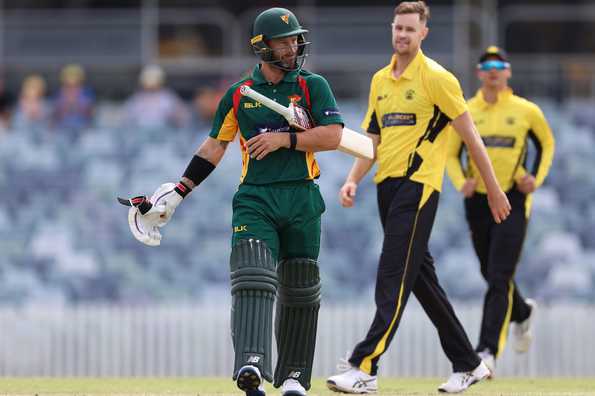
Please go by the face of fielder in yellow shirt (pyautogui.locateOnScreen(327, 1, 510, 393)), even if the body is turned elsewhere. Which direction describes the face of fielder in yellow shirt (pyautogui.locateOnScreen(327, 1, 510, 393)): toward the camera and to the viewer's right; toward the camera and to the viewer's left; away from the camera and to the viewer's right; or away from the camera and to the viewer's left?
toward the camera and to the viewer's left

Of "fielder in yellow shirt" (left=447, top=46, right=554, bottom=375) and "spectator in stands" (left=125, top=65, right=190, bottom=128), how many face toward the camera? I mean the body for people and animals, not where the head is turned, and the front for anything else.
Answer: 2

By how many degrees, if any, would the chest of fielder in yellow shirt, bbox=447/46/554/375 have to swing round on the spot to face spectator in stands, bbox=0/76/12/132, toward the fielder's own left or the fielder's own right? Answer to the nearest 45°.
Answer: approximately 135° to the fielder's own right

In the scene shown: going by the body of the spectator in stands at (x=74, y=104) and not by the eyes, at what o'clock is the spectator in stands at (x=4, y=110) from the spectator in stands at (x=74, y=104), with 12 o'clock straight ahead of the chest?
the spectator in stands at (x=4, y=110) is roughly at 4 o'clock from the spectator in stands at (x=74, y=104).

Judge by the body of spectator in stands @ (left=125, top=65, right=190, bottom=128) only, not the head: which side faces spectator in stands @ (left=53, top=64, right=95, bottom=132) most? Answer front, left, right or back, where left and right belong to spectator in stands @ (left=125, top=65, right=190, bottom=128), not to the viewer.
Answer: right

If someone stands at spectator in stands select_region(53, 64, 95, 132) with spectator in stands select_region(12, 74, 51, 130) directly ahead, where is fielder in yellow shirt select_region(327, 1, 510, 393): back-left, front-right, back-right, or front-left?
back-left

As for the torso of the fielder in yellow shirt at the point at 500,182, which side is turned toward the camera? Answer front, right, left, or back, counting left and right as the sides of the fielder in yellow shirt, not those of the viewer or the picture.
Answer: front

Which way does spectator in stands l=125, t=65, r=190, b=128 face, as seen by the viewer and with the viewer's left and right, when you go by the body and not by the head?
facing the viewer

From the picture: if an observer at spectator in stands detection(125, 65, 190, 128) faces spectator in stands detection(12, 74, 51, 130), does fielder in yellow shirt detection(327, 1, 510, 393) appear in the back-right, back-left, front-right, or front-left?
back-left

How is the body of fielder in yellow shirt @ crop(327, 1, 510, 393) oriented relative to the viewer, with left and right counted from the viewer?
facing the viewer and to the left of the viewer

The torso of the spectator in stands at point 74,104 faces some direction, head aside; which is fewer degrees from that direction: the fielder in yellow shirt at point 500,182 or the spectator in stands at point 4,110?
the fielder in yellow shirt

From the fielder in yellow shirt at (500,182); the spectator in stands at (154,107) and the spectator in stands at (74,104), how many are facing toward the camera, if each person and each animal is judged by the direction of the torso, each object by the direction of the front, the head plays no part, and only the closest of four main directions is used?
3
